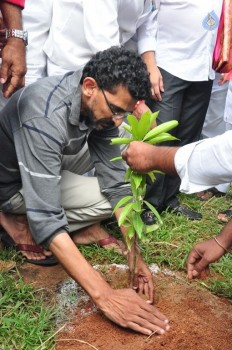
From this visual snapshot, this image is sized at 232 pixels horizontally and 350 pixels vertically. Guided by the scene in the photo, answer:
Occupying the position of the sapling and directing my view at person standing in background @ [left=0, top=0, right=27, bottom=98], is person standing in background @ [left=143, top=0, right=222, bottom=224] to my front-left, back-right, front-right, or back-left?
front-right

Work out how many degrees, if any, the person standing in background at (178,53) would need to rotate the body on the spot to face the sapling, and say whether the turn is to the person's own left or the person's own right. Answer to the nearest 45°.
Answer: approximately 45° to the person's own right

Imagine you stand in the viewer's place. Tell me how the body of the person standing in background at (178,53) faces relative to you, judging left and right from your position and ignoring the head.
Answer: facing the viewer and to the right of the viewer

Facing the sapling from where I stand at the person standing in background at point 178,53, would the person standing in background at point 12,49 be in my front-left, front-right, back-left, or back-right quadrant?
front-right

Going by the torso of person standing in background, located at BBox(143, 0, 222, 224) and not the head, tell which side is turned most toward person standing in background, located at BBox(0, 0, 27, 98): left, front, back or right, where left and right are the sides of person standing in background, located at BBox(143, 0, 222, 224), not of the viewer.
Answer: right

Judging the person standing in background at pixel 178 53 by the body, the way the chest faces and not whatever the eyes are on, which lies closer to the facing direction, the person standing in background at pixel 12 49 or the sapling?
the sapling
